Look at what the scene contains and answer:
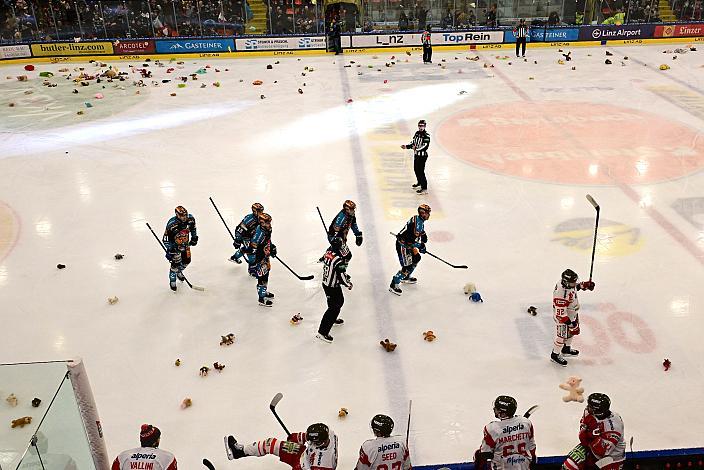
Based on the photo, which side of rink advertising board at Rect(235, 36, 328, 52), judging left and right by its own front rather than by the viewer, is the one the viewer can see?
front

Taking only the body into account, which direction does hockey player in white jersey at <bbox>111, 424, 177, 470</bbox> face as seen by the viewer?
away from the camera

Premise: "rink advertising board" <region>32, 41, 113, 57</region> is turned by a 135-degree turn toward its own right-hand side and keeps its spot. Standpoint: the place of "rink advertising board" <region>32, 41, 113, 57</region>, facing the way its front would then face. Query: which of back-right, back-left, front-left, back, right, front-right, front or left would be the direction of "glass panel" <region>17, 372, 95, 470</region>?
back-left

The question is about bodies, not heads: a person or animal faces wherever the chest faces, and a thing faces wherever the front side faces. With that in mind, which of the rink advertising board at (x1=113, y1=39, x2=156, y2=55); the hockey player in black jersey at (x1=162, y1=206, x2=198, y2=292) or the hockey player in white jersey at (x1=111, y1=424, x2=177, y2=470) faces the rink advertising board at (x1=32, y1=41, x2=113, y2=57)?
the hockey player in white jersey

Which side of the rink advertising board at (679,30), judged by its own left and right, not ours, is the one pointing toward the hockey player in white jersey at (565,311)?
front

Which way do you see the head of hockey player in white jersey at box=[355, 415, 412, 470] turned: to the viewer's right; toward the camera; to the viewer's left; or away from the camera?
away from the camera

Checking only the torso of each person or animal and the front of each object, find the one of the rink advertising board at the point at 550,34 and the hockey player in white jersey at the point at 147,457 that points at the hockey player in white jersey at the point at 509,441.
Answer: the rink advertising board

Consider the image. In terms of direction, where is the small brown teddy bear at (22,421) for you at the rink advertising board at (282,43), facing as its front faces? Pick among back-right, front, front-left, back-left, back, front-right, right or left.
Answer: front

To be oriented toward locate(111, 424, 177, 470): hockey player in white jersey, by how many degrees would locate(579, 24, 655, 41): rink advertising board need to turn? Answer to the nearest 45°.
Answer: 0° — it already faces them

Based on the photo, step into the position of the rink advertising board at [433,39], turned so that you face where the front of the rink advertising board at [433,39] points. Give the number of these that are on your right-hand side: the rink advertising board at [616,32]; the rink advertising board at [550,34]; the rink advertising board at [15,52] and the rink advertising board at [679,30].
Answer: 1

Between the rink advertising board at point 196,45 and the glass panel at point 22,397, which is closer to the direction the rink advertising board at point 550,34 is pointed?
the glass panel

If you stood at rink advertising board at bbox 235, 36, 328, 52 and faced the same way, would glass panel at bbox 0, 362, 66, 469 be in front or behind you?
in front

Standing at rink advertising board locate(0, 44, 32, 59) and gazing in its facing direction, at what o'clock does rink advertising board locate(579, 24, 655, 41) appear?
rink advertising board locate(579, 24, 655, 41) is roughly at 10 o'clock from rink advertising board locate(0, 44, 32, 59).

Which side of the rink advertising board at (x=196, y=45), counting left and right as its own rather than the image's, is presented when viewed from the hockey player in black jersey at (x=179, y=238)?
front

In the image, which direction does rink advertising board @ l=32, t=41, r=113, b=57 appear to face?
toward the camera

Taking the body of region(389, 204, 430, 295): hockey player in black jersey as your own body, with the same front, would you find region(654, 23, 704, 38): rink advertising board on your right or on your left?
on your left

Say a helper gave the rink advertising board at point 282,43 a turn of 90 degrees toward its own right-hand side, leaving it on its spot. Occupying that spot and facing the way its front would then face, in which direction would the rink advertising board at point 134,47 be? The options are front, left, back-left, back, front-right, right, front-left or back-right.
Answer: front

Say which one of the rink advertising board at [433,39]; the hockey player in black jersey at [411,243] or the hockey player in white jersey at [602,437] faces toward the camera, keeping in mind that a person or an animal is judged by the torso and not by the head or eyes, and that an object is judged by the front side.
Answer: the rink advertising board

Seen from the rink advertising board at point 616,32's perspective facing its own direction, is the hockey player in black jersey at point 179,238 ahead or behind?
ahead
